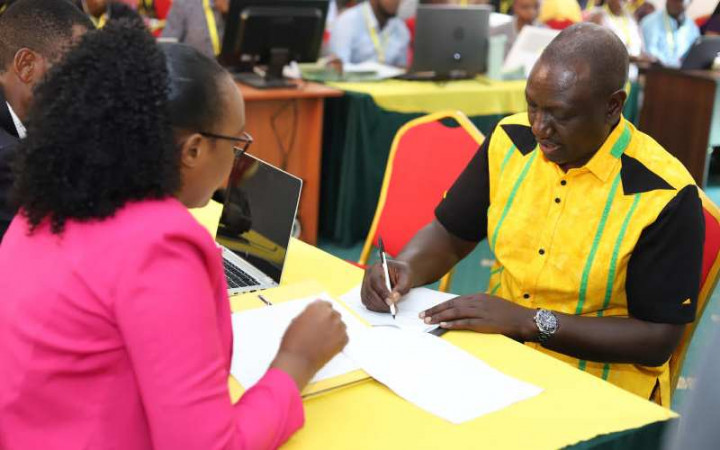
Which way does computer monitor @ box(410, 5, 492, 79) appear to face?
away from the camera

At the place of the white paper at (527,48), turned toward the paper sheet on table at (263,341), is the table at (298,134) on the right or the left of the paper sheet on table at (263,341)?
right

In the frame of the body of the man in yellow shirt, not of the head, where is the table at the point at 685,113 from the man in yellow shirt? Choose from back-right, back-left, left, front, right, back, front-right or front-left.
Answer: back-right

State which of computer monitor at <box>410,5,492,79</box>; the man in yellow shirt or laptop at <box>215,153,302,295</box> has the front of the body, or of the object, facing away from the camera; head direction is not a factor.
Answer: the computer monitor

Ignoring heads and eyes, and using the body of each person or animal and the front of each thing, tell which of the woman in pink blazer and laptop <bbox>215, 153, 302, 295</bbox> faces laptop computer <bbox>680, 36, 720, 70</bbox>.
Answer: the woman in pink blazer

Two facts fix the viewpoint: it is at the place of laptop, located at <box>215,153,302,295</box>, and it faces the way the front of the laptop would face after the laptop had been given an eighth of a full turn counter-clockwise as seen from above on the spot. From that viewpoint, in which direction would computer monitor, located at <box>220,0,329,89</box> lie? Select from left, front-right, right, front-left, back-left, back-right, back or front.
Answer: back

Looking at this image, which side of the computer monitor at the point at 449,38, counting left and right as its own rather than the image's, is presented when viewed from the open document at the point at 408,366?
back

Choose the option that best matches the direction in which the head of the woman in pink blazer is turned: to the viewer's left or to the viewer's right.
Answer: to the viewer's right

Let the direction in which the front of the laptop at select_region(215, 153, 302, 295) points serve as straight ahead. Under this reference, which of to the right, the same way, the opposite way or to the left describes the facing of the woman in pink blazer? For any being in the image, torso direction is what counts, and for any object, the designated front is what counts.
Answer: the opposite way

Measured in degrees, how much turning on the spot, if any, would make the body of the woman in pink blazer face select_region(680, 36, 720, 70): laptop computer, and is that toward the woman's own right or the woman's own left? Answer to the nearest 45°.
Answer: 0° — they already face it

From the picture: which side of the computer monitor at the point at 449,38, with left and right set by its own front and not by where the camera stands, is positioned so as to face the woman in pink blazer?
back

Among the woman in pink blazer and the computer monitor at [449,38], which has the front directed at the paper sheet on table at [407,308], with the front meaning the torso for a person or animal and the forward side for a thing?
the woman in pink blazer

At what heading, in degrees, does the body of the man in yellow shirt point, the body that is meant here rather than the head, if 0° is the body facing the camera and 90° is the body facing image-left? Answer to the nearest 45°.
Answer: approximately 45°

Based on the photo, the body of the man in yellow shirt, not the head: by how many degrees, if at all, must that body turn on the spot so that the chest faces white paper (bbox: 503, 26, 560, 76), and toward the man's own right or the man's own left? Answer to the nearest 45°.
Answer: approximately 135° to the man's own right
